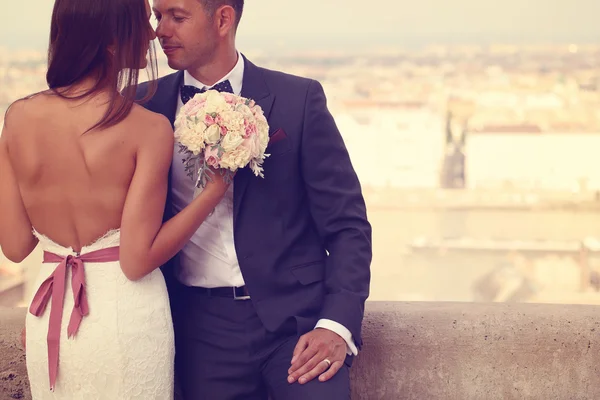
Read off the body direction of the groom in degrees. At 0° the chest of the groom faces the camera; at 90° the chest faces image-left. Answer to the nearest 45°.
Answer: approximately 45°

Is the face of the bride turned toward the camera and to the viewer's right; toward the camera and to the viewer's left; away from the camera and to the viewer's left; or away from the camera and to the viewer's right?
away from the camera and to the viewer's right
